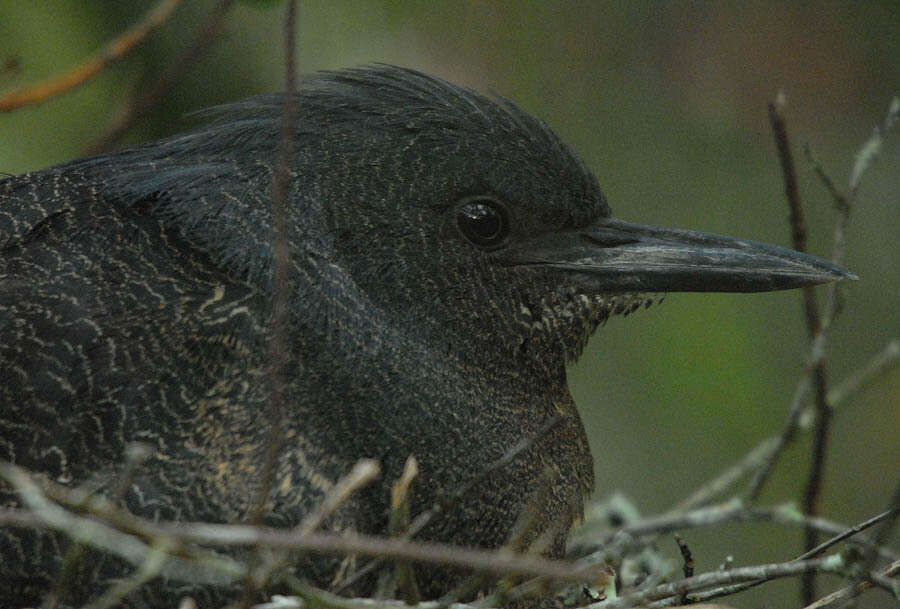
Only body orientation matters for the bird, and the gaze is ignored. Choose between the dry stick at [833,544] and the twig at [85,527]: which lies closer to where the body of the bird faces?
the dry stick

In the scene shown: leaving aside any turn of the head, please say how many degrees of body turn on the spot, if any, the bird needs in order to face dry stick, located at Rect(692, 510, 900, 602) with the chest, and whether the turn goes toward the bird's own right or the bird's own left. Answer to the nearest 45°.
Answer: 0° — it already faces it

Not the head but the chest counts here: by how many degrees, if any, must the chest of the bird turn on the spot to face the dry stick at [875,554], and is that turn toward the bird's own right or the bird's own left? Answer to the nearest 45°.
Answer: approximately 45° to the bird's own right

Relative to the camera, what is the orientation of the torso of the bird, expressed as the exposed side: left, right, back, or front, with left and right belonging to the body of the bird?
right

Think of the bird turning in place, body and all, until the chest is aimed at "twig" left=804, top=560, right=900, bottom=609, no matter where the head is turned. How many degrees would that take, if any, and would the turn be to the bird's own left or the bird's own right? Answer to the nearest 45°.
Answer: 0° — it already faces it
